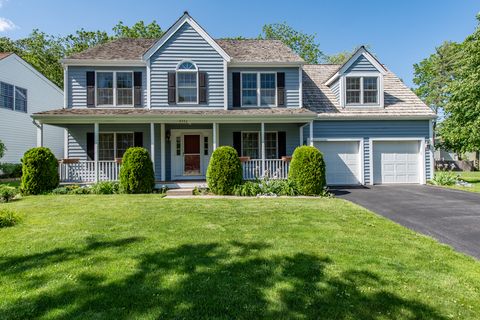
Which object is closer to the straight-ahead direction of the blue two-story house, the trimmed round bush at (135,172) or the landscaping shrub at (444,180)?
the trimmed round bush

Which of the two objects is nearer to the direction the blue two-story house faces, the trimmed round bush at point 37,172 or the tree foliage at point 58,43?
the trimmed round bush

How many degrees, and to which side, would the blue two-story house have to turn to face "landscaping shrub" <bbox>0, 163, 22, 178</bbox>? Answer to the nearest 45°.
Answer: approximately 90° to its right

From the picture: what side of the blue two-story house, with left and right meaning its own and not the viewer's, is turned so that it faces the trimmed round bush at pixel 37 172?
right

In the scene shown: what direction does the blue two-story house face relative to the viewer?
toward the camera

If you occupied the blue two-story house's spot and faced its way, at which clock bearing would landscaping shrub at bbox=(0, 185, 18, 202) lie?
The landscaping shrub is roughly at 2 o'clock from the blue two-story house.

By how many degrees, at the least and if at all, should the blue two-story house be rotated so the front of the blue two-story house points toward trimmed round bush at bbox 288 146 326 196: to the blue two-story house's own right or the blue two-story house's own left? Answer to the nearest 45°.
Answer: approximately 45° to the blue two-story house's own left

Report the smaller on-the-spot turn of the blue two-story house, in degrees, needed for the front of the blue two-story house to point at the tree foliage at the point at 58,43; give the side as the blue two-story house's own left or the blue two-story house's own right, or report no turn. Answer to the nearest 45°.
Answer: approximately 135° to the blue two-story house's own right

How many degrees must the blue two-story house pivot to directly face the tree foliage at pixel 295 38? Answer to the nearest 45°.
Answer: approximately 135° to its left

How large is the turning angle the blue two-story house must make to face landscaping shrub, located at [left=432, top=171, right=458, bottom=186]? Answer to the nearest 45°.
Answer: approximately 90° to its left
